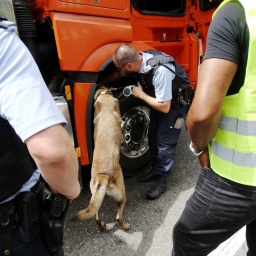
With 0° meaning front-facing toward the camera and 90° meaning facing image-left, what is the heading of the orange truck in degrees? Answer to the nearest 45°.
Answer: approximately 225°

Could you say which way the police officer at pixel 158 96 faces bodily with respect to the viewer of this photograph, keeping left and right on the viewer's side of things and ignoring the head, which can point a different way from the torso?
facing to the left of the viewer

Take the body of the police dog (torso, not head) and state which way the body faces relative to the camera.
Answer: away from the camera

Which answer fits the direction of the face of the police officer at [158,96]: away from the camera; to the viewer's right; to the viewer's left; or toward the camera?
to the viewer's left

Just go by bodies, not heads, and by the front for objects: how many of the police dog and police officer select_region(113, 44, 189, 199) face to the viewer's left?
1

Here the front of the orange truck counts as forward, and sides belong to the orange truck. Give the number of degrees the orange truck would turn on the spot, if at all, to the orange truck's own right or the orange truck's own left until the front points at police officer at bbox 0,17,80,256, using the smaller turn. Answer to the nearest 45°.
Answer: approximately 135° to the orange truck's own right

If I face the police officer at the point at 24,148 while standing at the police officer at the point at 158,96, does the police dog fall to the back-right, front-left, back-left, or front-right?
front-right

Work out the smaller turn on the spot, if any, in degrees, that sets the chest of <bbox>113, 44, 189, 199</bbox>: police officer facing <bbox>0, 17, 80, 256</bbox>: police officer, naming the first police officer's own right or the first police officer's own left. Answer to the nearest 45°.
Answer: approximately 90° to the first police officer's own left

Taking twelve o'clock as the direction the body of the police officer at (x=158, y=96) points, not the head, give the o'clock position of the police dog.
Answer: The police dog is roughly at 10 o'clock from the police officer.

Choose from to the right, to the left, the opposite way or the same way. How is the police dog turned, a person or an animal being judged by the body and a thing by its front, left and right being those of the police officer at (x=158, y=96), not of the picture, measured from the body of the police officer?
to the right

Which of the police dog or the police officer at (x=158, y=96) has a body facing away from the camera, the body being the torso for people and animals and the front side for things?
the police dog

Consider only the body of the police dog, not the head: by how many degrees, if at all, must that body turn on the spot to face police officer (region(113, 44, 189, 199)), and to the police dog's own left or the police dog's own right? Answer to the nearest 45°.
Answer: approximately 45° to the police dog's own right
